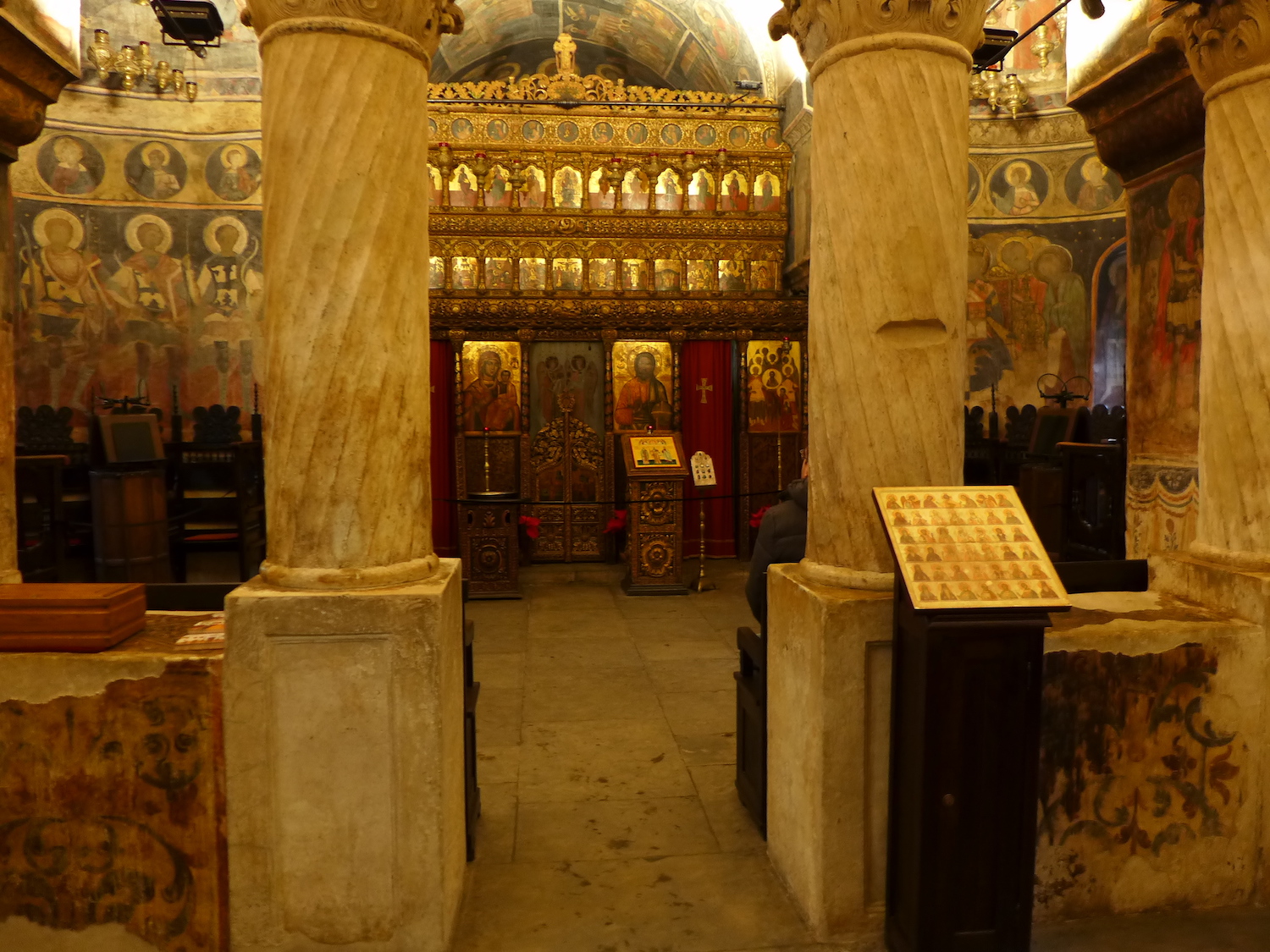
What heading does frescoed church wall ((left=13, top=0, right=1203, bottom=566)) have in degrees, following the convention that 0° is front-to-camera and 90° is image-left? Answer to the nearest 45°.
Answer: approximately 0°

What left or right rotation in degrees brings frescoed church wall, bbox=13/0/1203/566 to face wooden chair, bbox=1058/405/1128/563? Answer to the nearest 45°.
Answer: approximately 45° to its left

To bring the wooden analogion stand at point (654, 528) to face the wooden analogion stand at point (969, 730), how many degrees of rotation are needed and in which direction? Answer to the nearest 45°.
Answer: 0° — it already faces it
